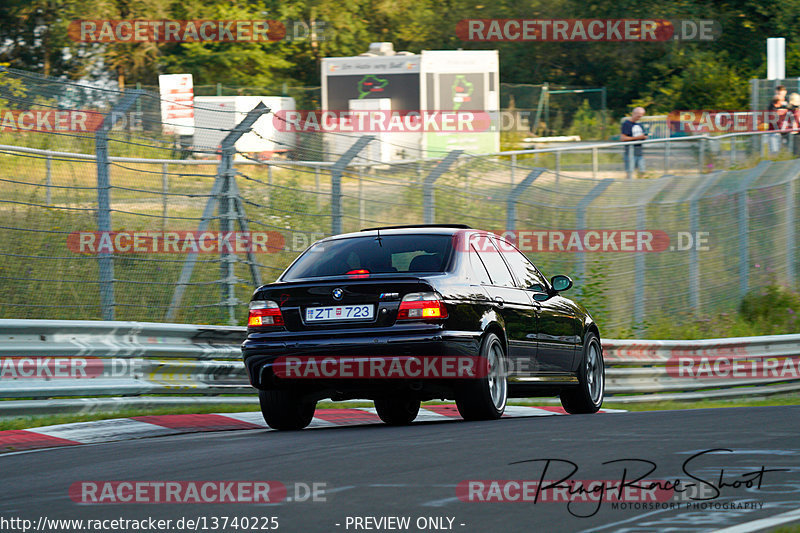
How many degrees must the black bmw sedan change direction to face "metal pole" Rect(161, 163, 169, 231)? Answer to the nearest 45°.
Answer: approximately 90° to its left

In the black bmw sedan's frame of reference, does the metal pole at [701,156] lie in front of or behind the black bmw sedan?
in front

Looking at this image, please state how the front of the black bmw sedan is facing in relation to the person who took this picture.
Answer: facing away from the viewer and to the right of the viewer

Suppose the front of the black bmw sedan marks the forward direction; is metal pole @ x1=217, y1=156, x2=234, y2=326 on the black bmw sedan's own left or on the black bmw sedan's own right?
on the black bmw sedan's own left

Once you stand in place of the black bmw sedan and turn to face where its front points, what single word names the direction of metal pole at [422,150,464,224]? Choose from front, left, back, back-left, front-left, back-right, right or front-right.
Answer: front-left

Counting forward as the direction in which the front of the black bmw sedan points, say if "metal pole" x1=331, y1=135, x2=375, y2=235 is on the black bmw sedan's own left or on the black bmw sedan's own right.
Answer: on the black bmw sedan's own left

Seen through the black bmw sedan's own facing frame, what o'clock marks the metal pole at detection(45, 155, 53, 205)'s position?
The metal pole is roughly at 11 o'clock from the black bmw sedan.

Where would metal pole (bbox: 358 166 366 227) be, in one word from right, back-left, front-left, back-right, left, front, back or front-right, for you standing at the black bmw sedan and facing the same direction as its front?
front-left

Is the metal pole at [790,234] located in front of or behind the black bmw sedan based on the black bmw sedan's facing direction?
in front
